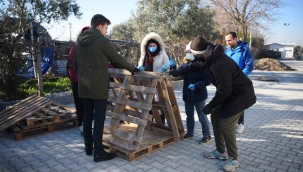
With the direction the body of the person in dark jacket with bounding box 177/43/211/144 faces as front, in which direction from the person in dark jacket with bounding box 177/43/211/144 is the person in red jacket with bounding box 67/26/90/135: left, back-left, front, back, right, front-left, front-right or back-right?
front-right

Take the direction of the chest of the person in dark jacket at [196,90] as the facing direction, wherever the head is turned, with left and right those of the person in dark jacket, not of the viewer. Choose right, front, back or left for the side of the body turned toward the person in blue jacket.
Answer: back

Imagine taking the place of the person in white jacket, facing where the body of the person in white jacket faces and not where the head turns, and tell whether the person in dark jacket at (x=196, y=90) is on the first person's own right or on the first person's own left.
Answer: on the first person's own left

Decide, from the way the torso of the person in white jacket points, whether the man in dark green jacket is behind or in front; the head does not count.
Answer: in front

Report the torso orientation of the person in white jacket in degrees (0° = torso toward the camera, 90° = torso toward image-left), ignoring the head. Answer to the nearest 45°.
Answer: approximately 0°

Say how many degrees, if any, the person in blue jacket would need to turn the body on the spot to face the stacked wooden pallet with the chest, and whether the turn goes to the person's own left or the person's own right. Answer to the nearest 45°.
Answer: approximately 45° to the person's own right

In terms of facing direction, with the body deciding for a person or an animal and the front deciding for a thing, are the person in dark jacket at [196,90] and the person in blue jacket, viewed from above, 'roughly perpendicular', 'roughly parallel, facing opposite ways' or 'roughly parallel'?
roughly parallel

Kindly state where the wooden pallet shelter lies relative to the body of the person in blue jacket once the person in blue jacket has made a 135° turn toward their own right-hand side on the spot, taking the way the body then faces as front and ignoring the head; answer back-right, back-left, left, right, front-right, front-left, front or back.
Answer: back-left

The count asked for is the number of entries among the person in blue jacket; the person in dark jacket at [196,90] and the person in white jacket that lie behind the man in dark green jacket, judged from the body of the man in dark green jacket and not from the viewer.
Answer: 0

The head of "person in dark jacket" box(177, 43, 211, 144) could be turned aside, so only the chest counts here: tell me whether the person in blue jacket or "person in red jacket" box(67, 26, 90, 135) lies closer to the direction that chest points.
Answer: the person in red jacket

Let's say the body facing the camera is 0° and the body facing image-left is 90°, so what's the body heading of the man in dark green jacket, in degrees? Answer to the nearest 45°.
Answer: approximately 225°

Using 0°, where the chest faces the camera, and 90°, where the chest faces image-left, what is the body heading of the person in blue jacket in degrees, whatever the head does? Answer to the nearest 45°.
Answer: approximately 45°

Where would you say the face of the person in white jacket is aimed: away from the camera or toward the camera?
toward the camera

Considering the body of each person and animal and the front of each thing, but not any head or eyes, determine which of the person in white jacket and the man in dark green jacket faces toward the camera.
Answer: the person in white jacket

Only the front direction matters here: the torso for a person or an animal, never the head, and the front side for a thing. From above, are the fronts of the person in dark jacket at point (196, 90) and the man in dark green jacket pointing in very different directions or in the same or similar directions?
very different directions

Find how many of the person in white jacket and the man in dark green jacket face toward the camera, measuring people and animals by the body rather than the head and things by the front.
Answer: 1

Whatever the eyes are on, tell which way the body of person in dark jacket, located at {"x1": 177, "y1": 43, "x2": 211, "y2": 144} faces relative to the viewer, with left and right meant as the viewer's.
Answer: facing the viewer and to the left of the viewer

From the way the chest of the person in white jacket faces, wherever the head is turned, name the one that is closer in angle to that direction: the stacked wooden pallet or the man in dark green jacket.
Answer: the man in dark green jacket
